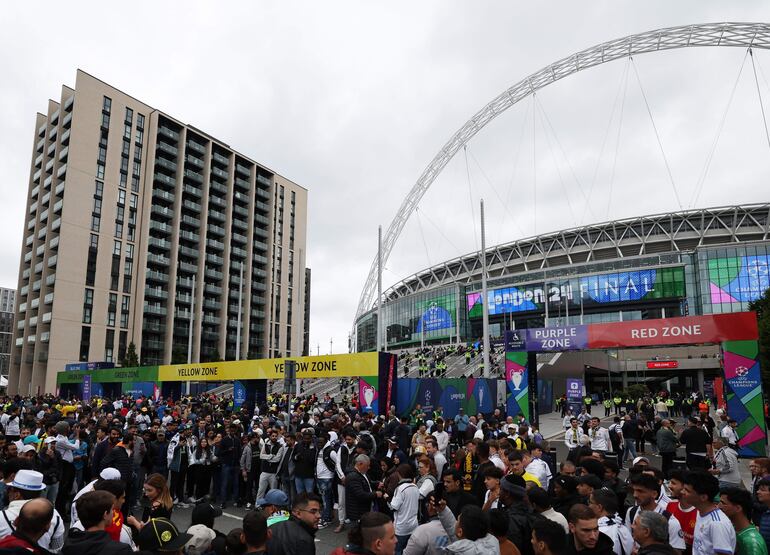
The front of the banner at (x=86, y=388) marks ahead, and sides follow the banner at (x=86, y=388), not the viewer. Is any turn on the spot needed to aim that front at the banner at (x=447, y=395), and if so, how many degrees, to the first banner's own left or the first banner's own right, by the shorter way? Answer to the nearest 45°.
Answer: approximately 45° to the first banner's own left

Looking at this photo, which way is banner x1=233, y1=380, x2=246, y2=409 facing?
toward the camera

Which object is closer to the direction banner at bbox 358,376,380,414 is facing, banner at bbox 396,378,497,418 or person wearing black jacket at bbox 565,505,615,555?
the person wearing black jacket

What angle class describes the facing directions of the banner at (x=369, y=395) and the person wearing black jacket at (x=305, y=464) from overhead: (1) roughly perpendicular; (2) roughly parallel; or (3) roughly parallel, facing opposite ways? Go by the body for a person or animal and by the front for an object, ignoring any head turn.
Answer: roughly parallel

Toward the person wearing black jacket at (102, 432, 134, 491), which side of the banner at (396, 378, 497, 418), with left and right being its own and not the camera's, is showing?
front

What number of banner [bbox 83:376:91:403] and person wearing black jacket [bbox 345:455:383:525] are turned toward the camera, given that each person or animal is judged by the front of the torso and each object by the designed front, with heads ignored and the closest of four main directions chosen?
1

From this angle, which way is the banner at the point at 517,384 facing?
toward the camera

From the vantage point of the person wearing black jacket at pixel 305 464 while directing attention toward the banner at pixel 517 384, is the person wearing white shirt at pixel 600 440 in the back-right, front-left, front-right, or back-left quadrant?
front-right

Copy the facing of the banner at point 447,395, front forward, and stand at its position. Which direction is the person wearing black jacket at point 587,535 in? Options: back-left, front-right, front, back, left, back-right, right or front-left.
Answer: front

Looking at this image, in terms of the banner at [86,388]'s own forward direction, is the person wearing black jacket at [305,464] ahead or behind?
ahead

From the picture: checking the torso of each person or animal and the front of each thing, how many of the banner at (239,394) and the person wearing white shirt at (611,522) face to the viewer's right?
0

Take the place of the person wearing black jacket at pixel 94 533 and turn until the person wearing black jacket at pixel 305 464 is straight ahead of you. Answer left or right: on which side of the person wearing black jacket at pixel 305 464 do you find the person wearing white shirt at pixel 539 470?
right

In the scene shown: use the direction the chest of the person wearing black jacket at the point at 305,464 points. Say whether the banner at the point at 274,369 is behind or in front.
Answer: behind

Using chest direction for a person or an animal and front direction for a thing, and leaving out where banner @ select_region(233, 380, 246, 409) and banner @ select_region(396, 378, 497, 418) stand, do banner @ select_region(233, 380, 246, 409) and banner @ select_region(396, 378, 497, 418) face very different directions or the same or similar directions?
same or similar directions

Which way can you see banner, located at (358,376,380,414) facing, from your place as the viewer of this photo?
facing the viewer
